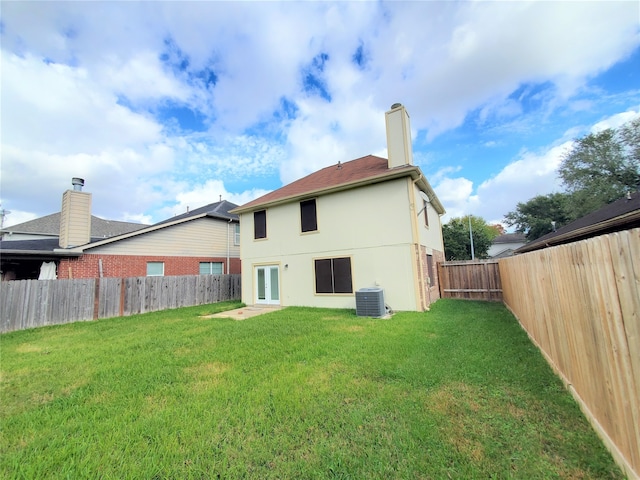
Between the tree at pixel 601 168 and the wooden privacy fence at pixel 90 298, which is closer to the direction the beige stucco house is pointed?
the tree

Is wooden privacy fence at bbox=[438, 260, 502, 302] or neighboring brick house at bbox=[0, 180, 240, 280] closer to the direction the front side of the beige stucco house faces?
the wooden privacy fence

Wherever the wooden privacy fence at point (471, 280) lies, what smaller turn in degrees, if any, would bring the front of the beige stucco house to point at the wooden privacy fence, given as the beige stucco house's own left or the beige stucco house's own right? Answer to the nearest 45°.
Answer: approximately 45° to the beige stucco house's own right

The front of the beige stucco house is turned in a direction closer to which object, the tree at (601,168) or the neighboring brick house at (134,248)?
the tree

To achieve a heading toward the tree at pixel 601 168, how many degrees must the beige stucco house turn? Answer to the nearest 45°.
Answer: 0° — it already faces it

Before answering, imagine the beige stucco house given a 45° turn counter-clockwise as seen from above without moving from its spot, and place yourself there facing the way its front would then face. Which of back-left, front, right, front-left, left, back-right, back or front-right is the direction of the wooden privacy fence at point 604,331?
back

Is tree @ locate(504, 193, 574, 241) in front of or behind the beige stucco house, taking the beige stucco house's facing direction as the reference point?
in front

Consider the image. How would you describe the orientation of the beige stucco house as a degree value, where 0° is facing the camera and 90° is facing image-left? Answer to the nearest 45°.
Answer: approximately 225°
